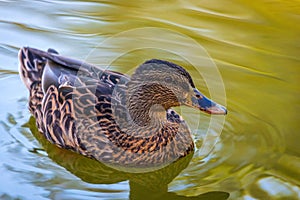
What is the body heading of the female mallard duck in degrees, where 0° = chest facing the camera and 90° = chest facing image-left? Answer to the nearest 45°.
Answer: approximately 315°
